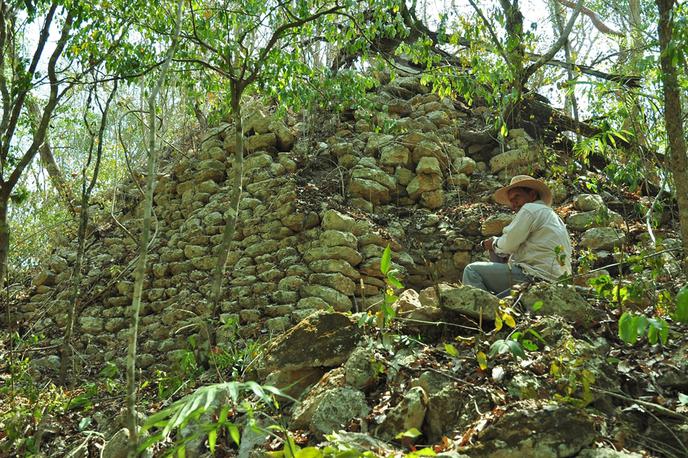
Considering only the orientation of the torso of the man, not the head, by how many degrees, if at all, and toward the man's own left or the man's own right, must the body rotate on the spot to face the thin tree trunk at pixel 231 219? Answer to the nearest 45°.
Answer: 0° — they already face it

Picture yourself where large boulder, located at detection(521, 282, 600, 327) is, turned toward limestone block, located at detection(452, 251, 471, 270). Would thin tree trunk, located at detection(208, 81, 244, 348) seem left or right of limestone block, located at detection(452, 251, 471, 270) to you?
left

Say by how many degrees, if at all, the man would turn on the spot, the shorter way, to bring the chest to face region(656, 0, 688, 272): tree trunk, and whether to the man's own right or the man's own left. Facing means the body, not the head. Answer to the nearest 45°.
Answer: approximately 180°

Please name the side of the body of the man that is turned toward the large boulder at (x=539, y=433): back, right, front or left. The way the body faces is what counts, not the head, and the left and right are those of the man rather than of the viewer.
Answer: left

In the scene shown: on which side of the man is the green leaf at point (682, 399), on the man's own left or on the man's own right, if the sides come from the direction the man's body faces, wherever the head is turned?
on the man's own left

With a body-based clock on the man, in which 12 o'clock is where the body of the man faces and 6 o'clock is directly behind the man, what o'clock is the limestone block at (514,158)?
The limestone block is roughly at 3 o'clock from the man.

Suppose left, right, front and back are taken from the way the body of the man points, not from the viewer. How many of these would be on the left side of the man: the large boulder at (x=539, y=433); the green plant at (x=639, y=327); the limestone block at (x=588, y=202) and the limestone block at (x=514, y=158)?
2

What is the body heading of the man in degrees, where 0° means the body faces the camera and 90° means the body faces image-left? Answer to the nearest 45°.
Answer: approximately 90°

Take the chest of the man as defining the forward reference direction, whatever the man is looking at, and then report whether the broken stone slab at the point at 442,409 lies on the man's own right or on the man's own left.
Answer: on the man's own left
